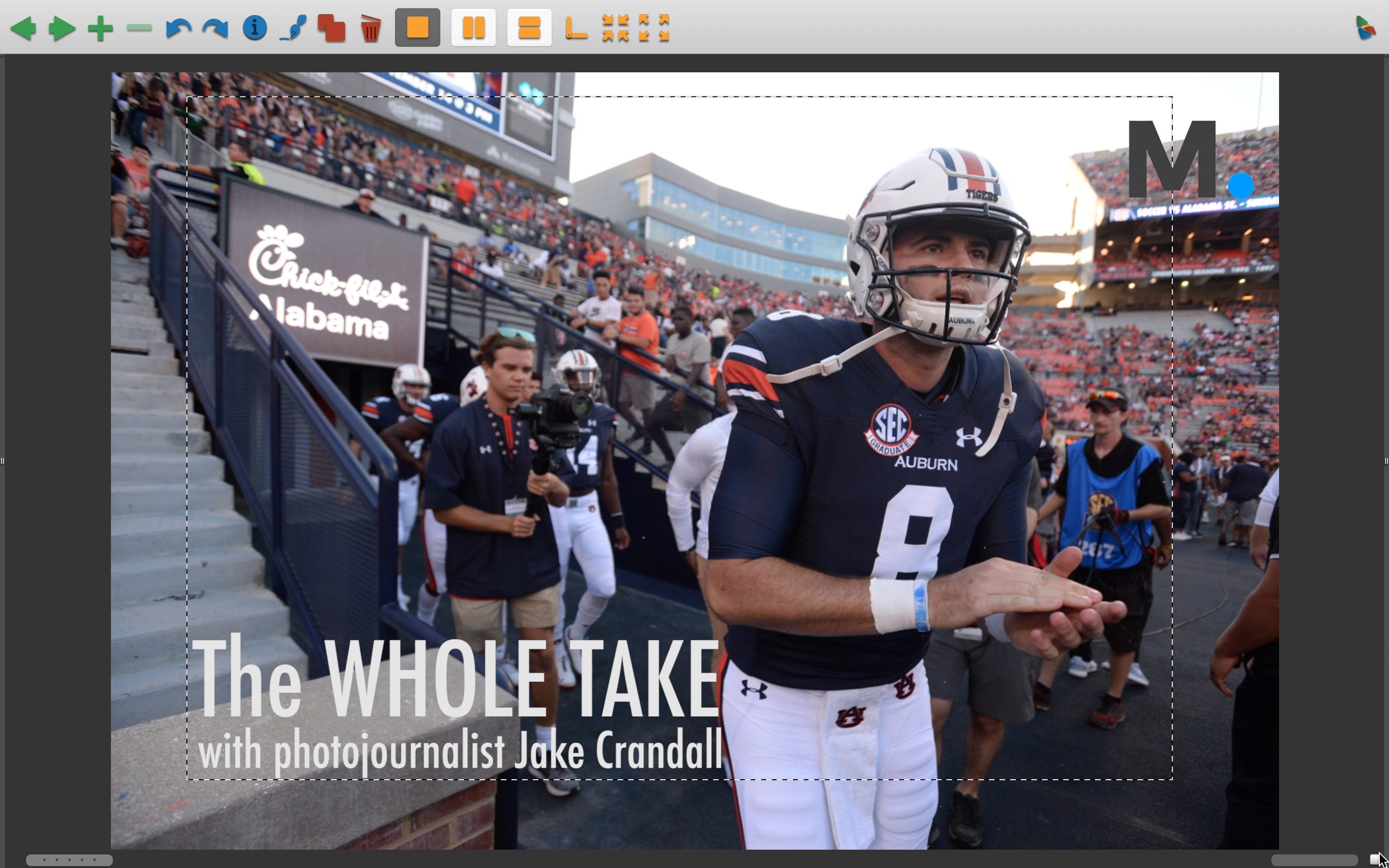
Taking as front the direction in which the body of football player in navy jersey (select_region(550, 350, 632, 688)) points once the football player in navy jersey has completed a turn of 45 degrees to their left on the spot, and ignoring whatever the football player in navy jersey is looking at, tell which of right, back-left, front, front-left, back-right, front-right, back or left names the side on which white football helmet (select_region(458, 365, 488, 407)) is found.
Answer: back

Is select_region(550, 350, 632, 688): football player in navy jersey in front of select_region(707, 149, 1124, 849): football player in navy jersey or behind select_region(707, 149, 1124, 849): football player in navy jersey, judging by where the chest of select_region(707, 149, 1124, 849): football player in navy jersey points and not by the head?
behind

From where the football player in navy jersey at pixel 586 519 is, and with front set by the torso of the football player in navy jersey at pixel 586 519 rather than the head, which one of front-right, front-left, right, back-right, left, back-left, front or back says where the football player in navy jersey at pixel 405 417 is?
back-right

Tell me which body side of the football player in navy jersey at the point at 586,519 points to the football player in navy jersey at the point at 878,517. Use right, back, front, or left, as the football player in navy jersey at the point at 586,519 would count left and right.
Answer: front

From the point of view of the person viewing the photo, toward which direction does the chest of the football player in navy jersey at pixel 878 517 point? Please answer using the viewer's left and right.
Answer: facing the viewer and to the right of the viewer

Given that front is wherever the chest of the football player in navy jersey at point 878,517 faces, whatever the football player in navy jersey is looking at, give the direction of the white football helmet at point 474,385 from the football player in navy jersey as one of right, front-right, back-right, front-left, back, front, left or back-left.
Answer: back

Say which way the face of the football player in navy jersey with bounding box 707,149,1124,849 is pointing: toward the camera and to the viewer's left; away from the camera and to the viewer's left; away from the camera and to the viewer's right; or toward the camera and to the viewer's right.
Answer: toward the camera and to the viewer's right

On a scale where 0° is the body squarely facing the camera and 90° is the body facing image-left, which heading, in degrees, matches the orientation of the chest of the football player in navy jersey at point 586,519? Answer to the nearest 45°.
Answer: approximately 0°

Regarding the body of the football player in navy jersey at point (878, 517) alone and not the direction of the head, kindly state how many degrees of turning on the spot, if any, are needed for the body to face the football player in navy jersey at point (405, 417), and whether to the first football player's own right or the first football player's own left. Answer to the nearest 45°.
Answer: approximately 180°
